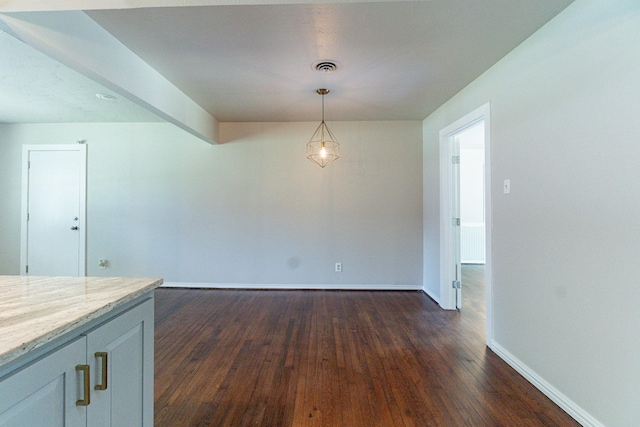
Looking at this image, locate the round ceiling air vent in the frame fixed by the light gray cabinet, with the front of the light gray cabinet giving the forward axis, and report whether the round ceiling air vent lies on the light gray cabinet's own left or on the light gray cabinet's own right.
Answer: on the light gray cabinet's own left

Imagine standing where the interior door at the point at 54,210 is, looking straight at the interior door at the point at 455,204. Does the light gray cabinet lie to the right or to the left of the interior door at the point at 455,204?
right

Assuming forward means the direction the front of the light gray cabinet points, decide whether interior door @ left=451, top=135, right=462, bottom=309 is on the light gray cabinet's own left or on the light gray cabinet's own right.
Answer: on the light gray cabinet's own left

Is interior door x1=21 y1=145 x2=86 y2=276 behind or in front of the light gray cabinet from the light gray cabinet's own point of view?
behind

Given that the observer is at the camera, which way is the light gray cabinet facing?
facing the viewer and to the right of the viewer

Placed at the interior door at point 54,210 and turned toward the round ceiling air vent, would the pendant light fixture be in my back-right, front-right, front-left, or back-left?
front-left

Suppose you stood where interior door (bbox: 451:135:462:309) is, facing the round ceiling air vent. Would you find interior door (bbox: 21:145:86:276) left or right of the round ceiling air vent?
right

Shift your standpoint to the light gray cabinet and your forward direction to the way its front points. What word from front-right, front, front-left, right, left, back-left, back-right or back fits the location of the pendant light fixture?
left

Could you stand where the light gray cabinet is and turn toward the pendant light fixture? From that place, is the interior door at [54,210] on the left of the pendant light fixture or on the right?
left

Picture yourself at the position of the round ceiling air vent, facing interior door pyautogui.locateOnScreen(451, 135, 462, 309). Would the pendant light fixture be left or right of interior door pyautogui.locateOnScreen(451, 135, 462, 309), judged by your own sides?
left
